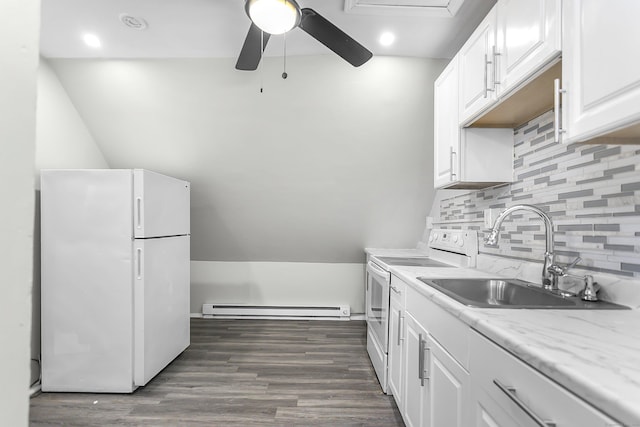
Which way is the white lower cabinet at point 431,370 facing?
to the viewer's left

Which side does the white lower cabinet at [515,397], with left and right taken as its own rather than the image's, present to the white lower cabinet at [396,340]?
right

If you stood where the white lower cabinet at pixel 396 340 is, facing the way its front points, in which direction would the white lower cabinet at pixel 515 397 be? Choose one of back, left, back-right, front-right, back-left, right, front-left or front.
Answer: left

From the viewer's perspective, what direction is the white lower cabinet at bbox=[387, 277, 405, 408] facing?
to the viewer's left

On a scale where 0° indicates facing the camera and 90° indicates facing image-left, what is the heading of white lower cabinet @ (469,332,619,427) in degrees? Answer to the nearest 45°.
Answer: approximately 45°

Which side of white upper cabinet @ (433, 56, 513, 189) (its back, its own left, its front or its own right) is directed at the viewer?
left

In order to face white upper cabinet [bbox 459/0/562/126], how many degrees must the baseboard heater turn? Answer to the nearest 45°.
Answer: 0° — it already faces it

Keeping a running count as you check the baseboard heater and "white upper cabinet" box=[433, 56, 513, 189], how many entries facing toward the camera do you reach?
1

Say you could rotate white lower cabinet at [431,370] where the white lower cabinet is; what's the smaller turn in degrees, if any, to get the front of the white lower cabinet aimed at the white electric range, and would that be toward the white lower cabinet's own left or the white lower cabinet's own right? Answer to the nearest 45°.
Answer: approximately 90° to the white lower cabinet's own right

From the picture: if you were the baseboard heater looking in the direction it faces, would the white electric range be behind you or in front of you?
in front

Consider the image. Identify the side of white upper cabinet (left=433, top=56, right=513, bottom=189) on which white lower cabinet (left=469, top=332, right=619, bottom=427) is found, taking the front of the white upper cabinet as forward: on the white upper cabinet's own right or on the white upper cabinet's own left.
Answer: on the white upper cabinet's own left

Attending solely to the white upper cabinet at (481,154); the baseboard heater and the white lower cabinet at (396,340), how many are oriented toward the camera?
1
